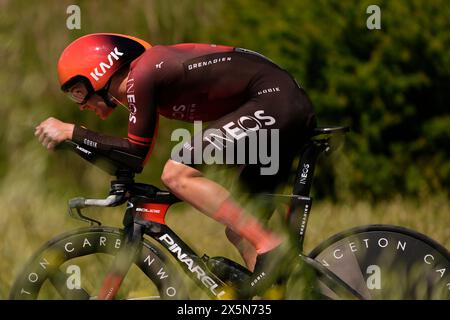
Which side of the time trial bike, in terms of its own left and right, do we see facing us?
left

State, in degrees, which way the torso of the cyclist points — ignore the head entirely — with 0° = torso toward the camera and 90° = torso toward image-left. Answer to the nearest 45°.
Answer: approximately 90°

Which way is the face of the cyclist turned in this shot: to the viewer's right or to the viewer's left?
to the viewer's left
